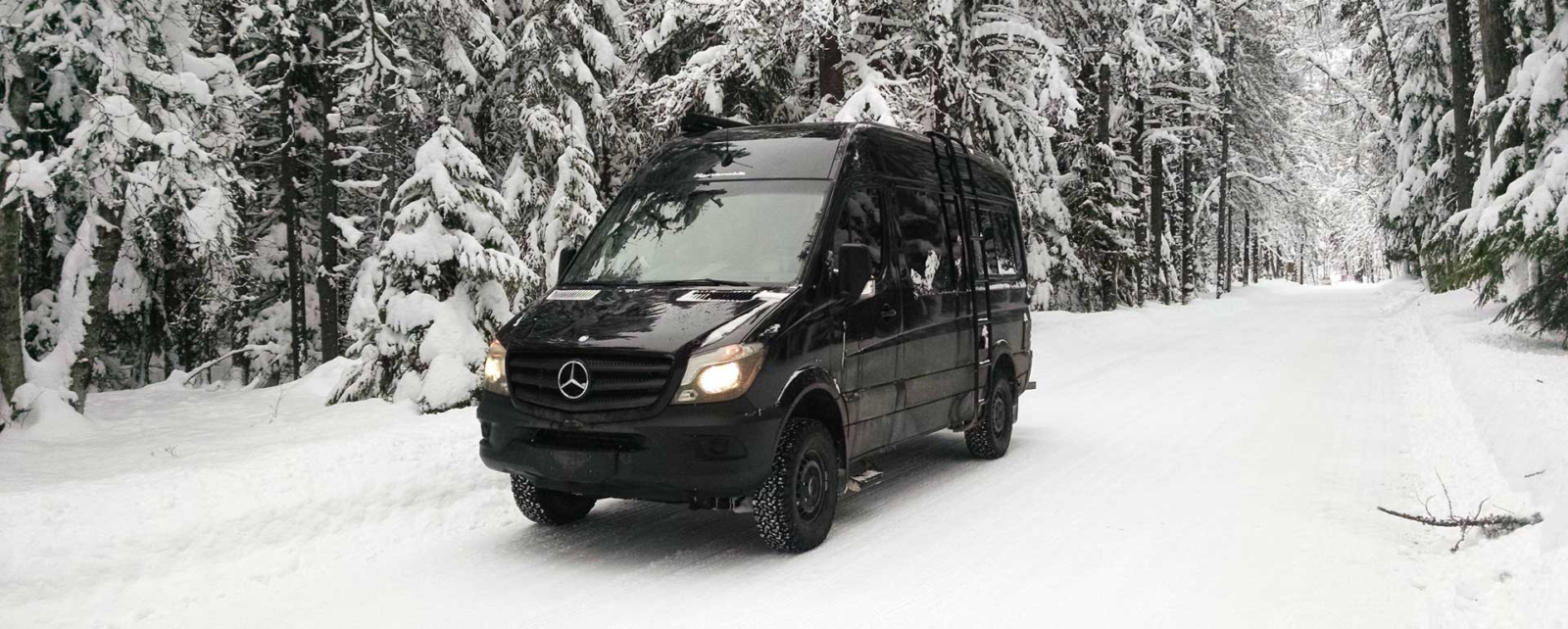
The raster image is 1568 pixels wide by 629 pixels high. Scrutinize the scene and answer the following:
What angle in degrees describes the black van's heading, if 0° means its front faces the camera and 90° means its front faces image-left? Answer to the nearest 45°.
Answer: approximately 45°

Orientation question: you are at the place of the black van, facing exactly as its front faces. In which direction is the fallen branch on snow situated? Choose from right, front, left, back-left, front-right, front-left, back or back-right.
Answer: back-left

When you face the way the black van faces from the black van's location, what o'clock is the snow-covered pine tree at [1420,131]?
The snow-covered pine tree is roughly at 6 o'clock from the black van.

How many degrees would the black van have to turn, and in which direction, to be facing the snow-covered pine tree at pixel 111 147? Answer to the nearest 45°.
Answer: approximately 90° to its right

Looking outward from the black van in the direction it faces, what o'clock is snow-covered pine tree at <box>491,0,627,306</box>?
The snow-covered pine tree is roughly at 4 o'clock from the black van.

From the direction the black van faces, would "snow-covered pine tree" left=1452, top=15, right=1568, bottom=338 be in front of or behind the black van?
behind

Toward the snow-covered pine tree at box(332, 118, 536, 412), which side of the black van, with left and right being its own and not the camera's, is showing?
right
